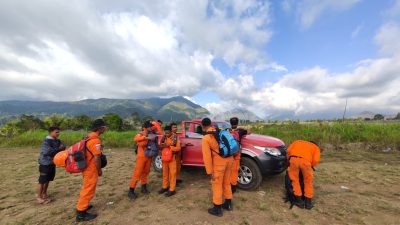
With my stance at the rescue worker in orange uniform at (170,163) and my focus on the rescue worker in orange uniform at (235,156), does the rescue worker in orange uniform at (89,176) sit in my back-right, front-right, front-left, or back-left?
back-right

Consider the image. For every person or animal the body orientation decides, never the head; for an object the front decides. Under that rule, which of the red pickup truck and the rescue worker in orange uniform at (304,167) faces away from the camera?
the rescue worker in orange uniform

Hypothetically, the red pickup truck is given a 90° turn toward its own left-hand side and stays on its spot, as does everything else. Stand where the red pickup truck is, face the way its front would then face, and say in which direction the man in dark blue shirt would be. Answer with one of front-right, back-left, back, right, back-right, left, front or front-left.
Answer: back-left

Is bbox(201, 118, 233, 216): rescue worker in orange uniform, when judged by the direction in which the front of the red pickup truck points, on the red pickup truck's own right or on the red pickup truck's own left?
on the red pickup truck's own right

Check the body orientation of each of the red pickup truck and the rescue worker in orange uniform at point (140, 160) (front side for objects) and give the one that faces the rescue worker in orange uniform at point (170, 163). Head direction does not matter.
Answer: the rescue worker in orange uniform at point (140, 160)

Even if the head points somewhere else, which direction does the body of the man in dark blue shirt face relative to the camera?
to the viewer's right

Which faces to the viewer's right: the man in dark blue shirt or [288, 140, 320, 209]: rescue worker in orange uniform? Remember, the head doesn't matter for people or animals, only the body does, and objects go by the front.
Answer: the man in dark blue shirt

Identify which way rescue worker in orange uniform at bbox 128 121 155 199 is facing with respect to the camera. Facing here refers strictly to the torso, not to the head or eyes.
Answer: to the viewer's right

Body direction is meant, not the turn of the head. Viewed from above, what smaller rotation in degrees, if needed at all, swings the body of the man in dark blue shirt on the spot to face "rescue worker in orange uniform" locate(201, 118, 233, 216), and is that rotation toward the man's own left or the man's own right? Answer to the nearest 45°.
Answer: approximately 45° to the man's own right

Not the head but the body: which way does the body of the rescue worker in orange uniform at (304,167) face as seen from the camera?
away from the camera

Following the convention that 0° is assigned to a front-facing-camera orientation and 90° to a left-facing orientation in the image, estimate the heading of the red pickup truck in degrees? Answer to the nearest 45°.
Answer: approximately 315°
